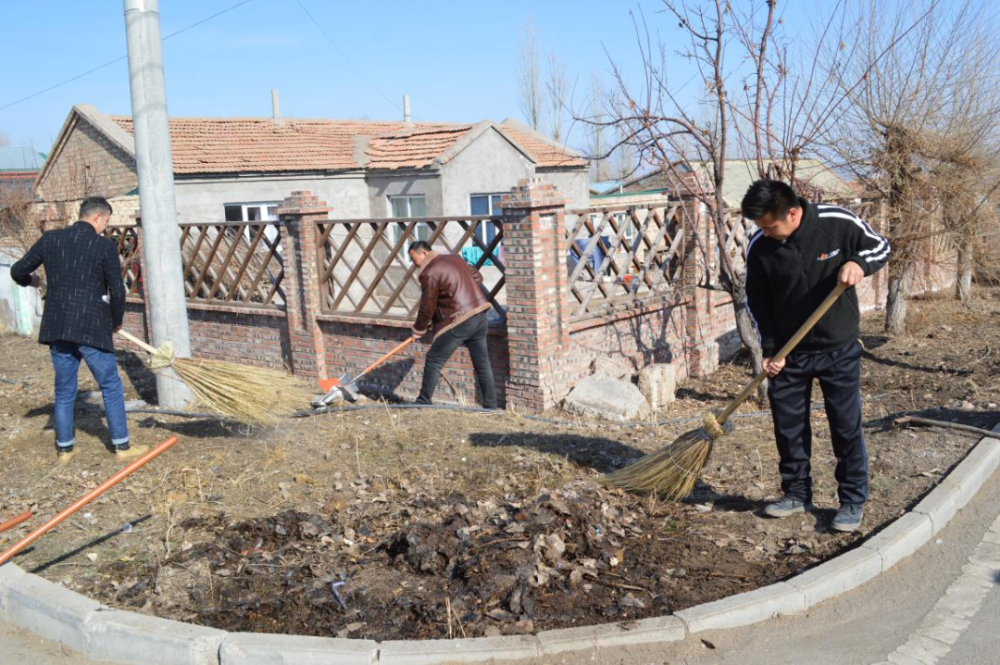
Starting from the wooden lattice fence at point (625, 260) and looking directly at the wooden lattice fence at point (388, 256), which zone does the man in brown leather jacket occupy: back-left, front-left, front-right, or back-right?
front-left

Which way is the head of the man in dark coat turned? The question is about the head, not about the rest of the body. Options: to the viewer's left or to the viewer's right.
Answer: to the viewer's right

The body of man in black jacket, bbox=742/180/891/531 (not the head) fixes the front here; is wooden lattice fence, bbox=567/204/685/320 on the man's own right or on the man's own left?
on the man's own right

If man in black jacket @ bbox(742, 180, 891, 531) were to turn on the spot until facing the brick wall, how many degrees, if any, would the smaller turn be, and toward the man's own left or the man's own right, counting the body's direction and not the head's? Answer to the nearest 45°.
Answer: approximately 90° to the man's own right

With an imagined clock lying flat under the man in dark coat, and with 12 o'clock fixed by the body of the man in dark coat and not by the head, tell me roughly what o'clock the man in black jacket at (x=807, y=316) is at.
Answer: The man in black jacket is roughly at 3 o'clock from the man in dark coat.

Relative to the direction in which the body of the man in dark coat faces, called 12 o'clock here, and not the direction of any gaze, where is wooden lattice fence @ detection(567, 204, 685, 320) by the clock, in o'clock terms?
The wooden lattice fence is roughly at 1 o'clock from the man in dark coat.

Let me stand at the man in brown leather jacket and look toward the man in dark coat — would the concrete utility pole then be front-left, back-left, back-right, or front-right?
front-right

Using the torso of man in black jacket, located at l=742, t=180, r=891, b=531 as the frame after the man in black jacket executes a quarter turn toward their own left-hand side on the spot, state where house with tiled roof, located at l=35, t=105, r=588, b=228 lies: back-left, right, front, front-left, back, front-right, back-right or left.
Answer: back

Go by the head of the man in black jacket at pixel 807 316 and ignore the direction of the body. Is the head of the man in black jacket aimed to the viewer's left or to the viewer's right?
to the viewer's left

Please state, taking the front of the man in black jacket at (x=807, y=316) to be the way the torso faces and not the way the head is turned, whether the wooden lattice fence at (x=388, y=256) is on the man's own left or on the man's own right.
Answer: on the man's own right

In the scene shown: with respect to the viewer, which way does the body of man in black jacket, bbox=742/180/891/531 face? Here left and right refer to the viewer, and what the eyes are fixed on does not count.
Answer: facing the viewer and to the left of the viewer

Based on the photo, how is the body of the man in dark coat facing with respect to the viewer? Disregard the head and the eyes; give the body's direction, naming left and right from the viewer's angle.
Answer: facing away from the viewer and to the right of the viewer

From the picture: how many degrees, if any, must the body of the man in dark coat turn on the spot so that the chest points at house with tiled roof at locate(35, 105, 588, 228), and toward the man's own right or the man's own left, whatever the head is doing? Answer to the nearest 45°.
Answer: approximately 45° to the man's own left
